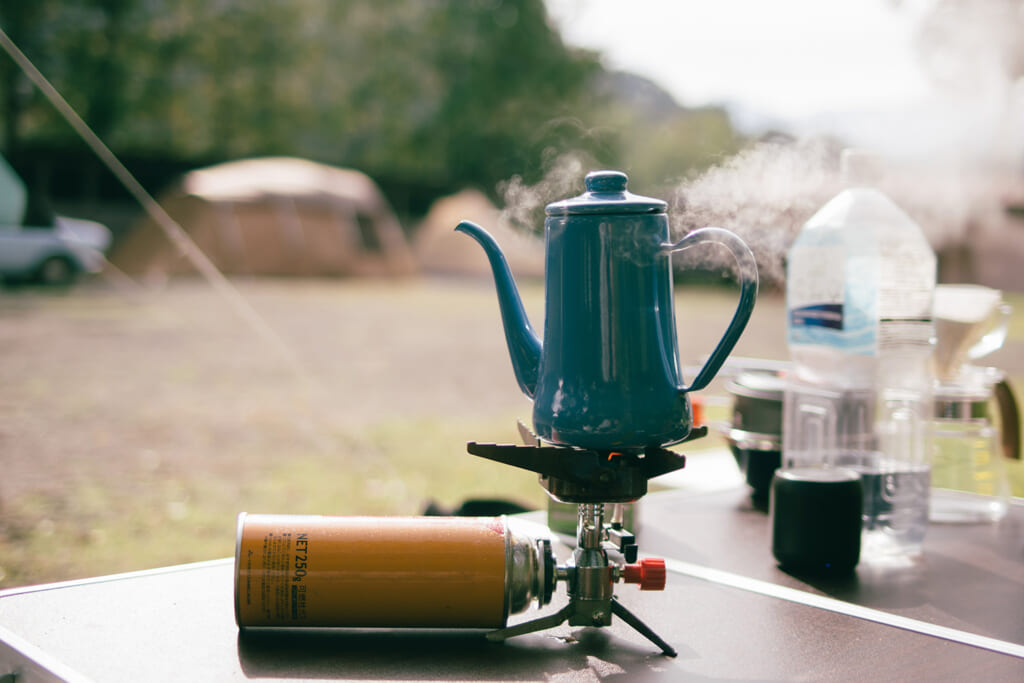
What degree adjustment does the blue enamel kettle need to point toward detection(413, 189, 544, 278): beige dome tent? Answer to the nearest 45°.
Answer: approximately 90° to its right

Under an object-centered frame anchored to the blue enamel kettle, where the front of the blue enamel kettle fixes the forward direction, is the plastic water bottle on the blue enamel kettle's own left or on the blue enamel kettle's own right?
on the blue enamel kettle's own right

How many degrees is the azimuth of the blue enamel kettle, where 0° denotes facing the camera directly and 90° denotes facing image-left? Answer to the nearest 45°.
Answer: approximately 90°

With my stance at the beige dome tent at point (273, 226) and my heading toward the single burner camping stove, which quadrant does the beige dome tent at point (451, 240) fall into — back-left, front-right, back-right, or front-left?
back-left
